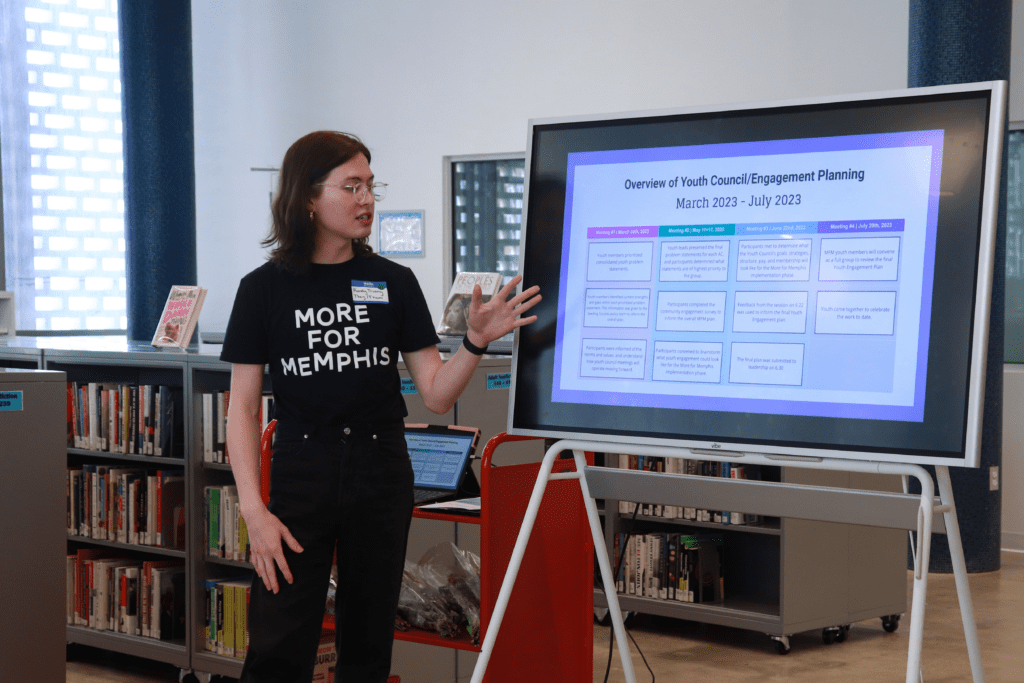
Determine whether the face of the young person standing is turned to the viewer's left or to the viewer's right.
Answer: to the viewer's right

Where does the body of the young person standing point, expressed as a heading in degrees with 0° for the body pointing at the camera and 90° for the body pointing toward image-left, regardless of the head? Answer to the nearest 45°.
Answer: approximately 0°

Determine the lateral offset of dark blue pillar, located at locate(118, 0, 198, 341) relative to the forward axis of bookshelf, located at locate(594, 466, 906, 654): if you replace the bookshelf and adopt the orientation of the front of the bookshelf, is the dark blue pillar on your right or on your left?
on your right

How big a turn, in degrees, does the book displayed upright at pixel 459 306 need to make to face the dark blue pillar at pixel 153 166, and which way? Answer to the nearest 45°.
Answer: approximately 135° to its right

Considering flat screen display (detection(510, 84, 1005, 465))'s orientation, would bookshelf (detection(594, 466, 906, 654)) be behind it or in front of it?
behind

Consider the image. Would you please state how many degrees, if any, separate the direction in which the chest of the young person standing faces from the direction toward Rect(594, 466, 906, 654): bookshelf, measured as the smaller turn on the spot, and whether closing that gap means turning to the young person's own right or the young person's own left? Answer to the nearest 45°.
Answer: approximately 135° to the young person's own left

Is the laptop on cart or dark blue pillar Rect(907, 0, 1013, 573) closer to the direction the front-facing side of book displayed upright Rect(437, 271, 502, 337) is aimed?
the laptop on cart

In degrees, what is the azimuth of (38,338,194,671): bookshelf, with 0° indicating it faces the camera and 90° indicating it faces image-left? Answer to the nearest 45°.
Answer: approximately 45°
